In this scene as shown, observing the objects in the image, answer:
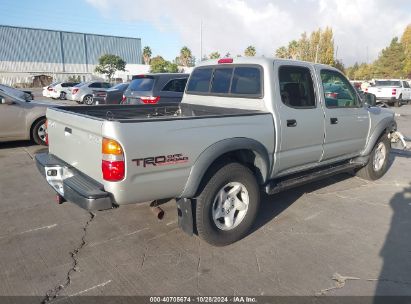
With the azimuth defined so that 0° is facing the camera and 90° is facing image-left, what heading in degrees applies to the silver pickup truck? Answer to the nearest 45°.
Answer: approximately 225°

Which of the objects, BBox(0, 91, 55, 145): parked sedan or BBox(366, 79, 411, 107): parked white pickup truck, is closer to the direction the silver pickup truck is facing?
the parked white pickup truck

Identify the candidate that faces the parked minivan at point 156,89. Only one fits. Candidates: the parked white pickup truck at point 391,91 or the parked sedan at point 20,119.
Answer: the parked sedan at point 20,119

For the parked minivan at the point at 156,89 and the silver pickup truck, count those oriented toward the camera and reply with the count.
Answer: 0

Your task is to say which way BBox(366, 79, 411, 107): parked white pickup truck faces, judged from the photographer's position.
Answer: facing away from the viewer and to the right of the viewer

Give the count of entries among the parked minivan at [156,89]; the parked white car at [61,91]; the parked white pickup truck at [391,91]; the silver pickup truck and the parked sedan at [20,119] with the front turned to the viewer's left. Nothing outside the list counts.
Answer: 0

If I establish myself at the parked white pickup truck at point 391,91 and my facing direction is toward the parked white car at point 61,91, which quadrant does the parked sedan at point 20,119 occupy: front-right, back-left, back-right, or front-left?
front-left

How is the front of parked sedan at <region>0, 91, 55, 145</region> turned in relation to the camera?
facing to the right of the viewer

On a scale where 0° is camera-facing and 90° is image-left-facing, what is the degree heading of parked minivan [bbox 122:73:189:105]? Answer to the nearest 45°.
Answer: approximately 225°

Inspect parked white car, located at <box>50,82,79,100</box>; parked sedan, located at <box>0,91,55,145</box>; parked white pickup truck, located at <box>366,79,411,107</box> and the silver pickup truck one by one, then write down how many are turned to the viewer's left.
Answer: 0

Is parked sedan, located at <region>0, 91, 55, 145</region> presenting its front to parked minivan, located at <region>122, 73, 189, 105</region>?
yes
